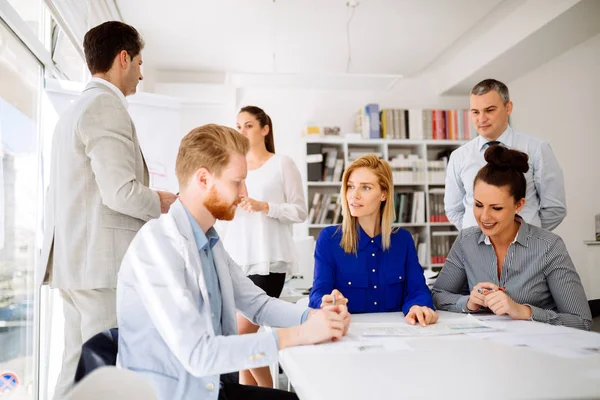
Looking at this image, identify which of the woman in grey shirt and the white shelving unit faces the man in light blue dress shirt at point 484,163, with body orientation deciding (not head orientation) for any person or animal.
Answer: the white shelving unit

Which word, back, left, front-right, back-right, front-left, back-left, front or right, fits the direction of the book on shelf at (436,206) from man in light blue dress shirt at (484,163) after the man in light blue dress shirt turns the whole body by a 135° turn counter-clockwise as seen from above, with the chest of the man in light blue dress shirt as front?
left

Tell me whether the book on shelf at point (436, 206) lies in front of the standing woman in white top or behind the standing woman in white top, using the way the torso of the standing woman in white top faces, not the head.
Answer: behind

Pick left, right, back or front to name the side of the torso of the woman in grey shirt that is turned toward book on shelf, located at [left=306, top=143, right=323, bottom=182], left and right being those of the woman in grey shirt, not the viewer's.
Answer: right

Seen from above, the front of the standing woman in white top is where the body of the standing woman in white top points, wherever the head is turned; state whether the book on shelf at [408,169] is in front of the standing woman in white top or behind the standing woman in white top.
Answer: behind

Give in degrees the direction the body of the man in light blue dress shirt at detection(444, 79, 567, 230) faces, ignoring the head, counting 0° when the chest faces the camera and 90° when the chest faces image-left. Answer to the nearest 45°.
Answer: approximately 45°

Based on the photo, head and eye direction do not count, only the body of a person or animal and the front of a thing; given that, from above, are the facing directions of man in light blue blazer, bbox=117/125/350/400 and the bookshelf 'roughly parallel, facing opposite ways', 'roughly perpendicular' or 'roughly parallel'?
roughly perpendicular

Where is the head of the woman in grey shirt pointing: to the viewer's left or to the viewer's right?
to the viewer's left

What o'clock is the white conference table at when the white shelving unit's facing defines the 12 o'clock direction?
The white conference table is roughly at 12 o'clock from the white shelving unit.
